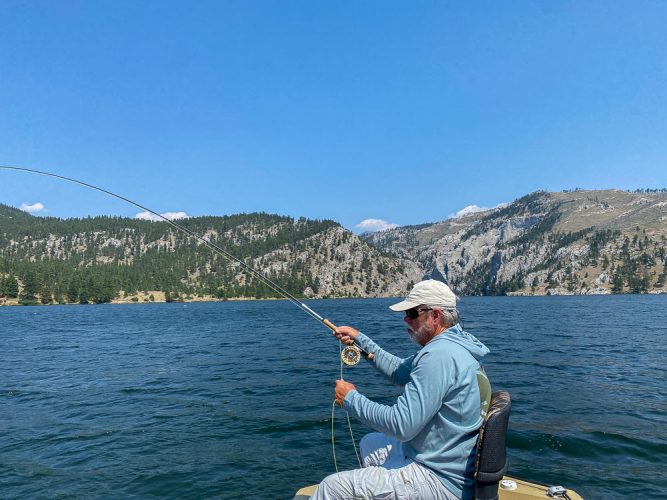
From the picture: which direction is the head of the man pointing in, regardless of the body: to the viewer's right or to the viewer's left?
to the viewer's left

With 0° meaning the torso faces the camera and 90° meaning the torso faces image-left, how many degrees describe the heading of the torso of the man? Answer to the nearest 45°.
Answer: approximately 90°
